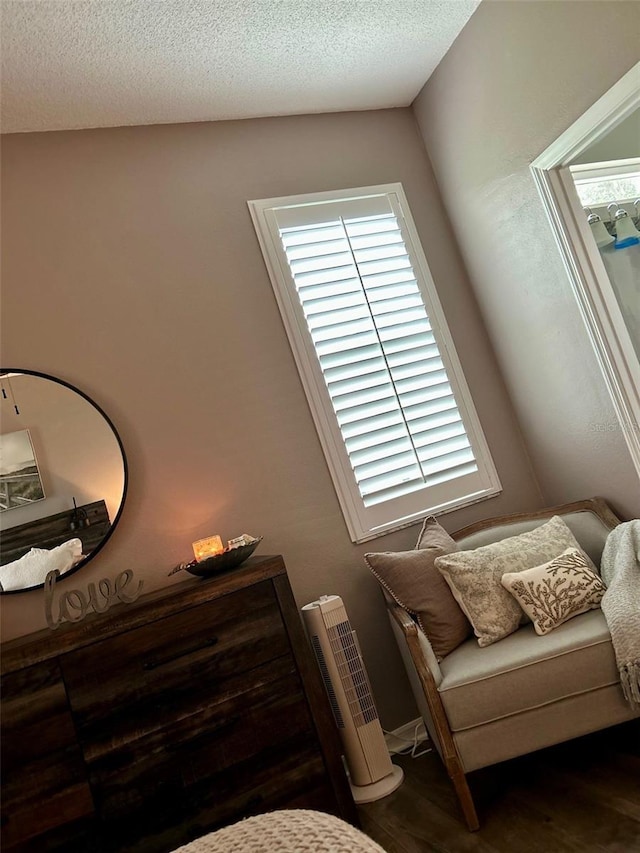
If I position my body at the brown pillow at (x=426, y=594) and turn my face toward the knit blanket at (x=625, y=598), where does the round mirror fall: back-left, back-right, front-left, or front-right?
back-right

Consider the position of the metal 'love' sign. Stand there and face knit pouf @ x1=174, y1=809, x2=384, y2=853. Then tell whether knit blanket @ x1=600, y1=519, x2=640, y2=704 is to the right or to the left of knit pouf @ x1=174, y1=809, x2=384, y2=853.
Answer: left

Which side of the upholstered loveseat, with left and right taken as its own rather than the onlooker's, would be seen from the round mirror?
right

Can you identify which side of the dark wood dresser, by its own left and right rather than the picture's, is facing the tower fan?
left

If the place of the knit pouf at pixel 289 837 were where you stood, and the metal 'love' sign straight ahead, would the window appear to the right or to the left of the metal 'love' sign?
right

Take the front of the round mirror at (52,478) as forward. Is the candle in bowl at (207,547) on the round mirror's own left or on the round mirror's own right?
on the round mirror's own left

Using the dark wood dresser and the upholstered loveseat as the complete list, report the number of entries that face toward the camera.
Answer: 2

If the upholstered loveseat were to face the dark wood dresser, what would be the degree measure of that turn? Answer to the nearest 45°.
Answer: approximately 90° to its right
